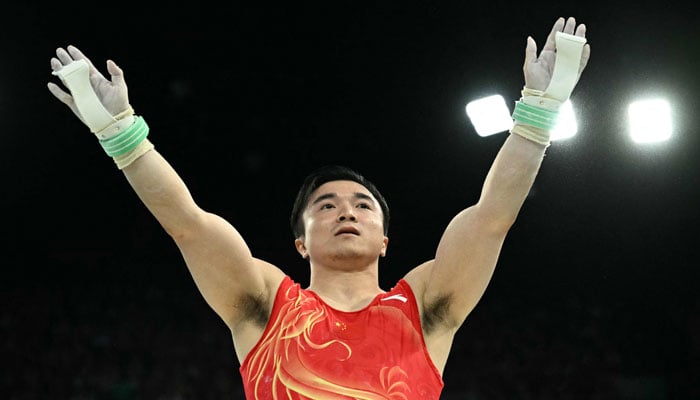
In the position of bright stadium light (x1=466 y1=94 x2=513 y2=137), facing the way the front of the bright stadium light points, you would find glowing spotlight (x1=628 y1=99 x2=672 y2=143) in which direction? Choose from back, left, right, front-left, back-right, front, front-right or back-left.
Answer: left

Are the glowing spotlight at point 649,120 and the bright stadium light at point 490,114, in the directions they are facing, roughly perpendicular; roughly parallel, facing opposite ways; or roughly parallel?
roughly parallel

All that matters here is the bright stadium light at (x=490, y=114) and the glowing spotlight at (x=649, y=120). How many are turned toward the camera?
2

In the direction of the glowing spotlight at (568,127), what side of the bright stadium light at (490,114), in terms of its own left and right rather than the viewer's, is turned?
left

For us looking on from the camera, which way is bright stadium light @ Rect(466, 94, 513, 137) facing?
facing the viewer

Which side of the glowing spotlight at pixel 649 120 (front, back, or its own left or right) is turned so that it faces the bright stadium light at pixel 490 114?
right

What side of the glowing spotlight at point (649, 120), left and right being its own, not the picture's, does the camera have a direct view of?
front

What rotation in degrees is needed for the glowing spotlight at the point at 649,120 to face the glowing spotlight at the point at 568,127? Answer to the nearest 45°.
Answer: approximately 45° to its right
